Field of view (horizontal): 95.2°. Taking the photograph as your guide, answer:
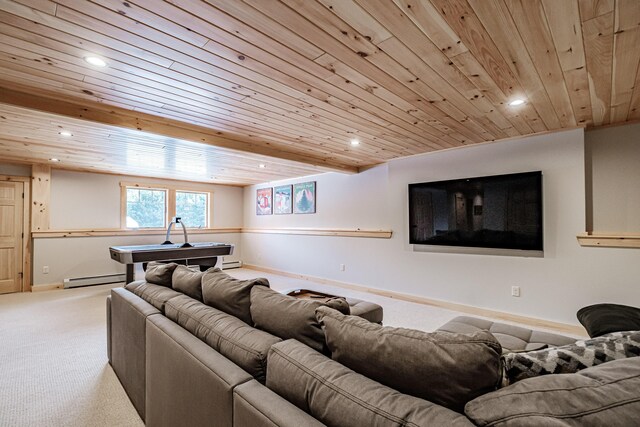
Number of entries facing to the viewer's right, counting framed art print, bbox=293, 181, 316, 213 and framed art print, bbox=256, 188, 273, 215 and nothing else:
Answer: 0

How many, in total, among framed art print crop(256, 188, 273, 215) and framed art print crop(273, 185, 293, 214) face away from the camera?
0

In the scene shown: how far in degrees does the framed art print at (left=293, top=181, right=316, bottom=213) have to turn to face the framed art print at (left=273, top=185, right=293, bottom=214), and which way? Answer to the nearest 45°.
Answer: approximately 90° to its right

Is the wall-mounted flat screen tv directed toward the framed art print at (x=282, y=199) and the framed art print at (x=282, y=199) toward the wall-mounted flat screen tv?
no

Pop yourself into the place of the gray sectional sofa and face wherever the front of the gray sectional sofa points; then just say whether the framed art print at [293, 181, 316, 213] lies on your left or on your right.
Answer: on your left

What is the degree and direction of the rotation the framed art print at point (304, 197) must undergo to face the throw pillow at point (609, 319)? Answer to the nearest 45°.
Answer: approximately 90° to its left

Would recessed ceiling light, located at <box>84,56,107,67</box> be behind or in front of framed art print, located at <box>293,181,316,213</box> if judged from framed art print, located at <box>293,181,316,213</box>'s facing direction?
in front

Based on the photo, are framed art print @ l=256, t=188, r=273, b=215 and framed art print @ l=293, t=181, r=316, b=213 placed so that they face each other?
no

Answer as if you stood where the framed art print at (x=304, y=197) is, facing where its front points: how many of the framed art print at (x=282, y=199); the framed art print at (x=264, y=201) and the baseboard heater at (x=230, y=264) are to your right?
3

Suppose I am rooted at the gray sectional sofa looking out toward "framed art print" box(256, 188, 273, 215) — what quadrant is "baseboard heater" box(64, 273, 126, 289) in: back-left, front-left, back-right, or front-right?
front-left

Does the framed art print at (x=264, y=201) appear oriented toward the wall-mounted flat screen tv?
no

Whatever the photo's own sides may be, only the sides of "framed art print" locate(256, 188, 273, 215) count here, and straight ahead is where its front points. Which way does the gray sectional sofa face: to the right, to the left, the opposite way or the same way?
the opposite way

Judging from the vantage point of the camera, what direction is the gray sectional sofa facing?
facing away from the viewer and to the right of the viewer

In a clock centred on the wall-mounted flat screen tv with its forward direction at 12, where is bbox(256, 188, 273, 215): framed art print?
The framed art print is roughly at 2 o'clock from the wall-mounted flat screen tv.

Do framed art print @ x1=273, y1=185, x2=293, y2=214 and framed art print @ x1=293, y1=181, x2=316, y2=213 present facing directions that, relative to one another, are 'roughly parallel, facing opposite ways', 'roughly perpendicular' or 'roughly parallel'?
roughly parallel

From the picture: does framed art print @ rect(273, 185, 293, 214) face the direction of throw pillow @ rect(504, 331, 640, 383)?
no

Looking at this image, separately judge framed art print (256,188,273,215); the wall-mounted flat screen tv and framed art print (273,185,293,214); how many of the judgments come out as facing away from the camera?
0

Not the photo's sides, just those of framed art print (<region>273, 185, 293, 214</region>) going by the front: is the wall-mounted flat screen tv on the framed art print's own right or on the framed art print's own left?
on the framed art print's own left

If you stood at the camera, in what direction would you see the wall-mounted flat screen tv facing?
facing the viewer and to the left of the viewer

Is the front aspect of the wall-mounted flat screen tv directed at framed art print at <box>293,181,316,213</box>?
no

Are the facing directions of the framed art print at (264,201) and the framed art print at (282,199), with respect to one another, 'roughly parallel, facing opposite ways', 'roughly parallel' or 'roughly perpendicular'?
roughly parallel

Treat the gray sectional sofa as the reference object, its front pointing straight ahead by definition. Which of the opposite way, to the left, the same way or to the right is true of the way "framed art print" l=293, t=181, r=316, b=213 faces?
the opposite way
